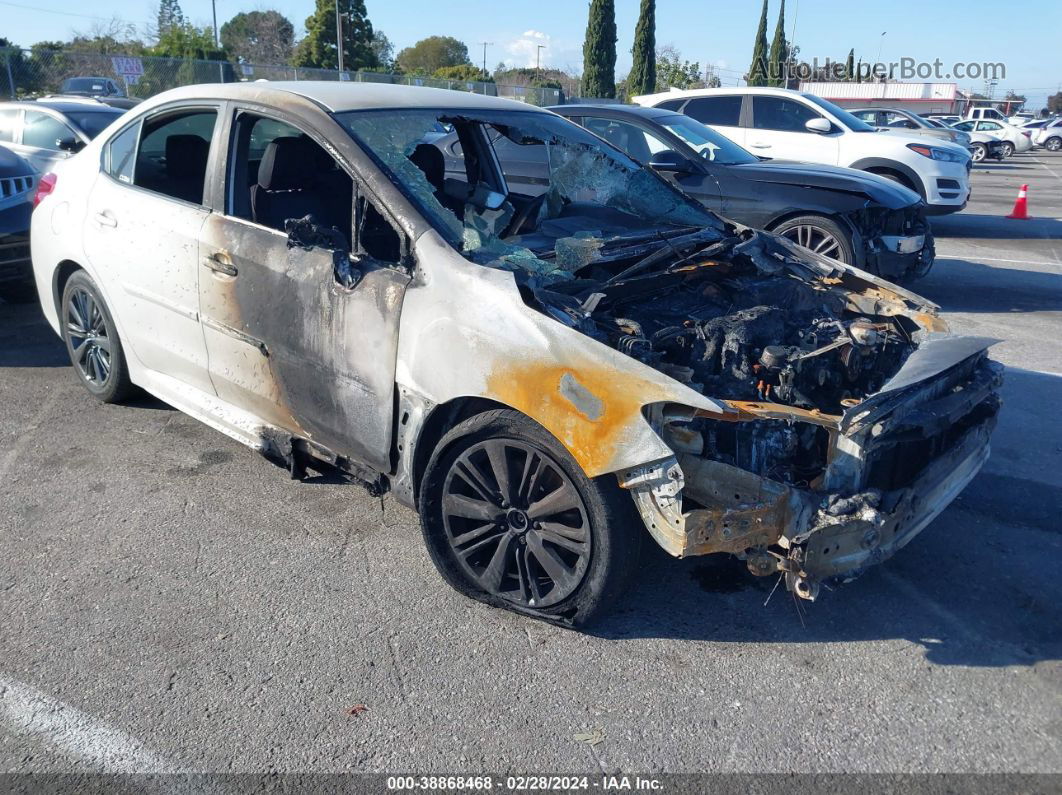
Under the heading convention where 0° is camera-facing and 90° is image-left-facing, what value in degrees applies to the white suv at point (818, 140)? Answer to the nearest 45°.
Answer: approximately 315°

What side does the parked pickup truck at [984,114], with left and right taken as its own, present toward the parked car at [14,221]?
right

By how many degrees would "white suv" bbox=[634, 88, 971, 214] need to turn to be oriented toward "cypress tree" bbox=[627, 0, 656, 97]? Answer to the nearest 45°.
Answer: approximately 135° to its left

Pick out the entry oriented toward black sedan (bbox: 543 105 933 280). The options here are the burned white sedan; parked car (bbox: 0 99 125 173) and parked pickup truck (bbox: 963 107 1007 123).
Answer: parked car (bbox: 0 99 125 173)

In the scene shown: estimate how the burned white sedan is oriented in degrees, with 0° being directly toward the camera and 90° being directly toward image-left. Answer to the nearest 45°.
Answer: approximately 315°

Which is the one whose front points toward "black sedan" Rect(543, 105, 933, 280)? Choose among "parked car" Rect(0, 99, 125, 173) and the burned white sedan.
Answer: the parked car

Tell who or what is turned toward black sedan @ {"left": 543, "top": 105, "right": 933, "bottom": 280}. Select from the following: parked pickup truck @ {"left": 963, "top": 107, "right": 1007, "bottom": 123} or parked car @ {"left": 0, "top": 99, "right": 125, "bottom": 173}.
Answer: parked car @ {"left": 0, "top": 99, "right": 125, "bottom": 173}

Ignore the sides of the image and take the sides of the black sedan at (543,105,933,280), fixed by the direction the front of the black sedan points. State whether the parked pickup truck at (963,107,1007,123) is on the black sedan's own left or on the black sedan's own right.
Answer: on the black sedan's own left

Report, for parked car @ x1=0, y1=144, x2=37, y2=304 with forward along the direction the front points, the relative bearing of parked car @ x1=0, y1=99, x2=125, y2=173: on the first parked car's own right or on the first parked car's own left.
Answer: on the first parked car's own left

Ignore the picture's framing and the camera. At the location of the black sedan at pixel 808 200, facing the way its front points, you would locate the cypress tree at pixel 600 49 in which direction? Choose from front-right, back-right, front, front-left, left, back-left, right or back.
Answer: back-left

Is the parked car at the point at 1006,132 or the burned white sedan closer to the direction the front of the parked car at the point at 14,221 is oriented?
the burned white sedan
